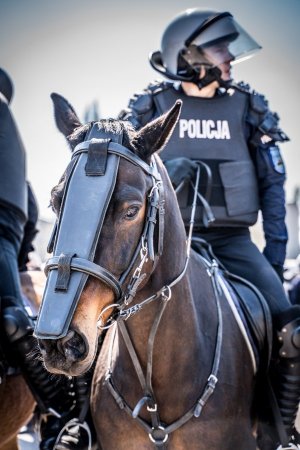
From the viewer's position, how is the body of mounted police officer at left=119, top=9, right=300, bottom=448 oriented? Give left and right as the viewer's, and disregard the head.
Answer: facing the viewer

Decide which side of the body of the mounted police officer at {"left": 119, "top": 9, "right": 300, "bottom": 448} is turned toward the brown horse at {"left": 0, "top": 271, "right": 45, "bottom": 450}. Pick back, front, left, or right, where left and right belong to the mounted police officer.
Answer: right

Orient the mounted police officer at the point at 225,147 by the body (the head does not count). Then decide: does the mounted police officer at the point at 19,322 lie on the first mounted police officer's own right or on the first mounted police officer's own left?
on the first mounted police officer's own right

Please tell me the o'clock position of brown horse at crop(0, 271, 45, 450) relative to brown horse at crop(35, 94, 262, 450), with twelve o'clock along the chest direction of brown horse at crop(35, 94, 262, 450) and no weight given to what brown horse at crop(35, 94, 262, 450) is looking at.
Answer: brown horse at crop(0, 271, 45, 450) is roughly at 3 o'clock from brown horse at crop(35, 94, 262, 450).

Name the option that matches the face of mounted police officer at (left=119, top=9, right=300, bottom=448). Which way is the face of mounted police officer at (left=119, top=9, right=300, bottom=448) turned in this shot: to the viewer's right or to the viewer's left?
to the viewer's right

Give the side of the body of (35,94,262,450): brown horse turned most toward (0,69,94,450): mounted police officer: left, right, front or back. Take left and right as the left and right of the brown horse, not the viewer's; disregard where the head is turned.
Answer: right

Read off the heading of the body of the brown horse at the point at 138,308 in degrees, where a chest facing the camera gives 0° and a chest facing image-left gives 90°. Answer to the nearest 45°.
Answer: approximately 45°
